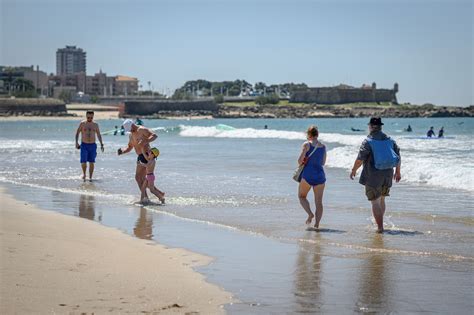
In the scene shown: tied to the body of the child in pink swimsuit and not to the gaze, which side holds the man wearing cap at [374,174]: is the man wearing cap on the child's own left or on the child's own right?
on the child's own left

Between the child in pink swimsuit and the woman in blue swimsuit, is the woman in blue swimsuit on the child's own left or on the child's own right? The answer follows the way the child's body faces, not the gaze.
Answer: on the child's own left

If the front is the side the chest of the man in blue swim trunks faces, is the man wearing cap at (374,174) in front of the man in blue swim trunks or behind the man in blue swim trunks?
in front

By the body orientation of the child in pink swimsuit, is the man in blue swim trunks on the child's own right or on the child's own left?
on the child's own right

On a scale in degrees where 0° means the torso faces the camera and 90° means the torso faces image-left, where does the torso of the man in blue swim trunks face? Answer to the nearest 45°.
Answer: approximately 0°
